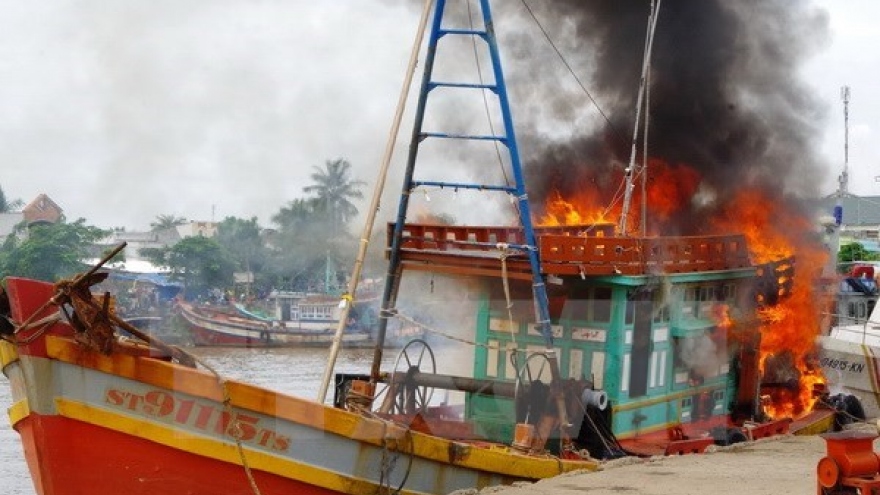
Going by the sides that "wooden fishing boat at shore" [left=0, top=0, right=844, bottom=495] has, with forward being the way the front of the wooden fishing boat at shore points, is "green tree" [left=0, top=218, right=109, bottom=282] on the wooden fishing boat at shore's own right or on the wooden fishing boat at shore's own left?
on the wooden fishing boat at shore's own right

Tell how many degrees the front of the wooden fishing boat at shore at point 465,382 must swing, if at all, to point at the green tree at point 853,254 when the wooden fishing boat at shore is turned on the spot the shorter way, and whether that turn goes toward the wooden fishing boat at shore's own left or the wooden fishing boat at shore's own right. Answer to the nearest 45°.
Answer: approximately 180°

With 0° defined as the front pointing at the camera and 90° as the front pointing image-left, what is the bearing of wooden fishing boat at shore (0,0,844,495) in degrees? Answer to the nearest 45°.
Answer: approximately 45°

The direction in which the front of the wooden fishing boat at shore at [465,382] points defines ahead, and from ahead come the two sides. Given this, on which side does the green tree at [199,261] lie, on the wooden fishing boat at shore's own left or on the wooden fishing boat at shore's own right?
on the wooden fishing boat at shore's own right
